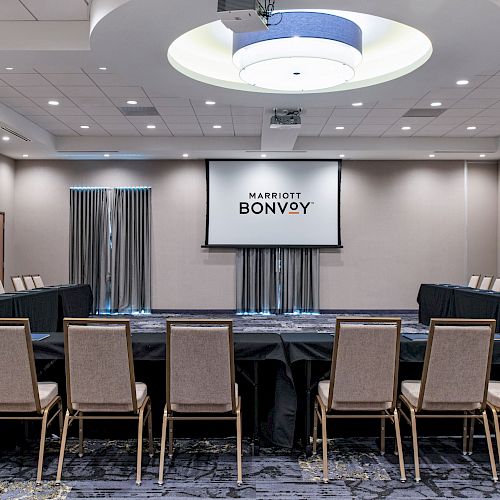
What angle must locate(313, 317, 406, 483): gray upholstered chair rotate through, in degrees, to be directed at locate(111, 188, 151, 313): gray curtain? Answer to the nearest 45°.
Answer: approximately 45° to its left

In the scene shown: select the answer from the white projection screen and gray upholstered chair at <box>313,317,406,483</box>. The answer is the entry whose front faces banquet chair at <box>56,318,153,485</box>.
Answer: the white projection screen

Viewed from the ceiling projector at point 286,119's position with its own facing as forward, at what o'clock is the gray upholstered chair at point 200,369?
The gray upholstered chair is roughly at 6 o'clock from the ceiling projector.

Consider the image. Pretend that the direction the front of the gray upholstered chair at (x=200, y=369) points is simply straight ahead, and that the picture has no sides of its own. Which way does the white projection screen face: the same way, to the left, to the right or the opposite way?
the opposite way

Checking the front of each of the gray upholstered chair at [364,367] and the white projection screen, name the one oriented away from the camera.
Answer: the gray upholstered chair

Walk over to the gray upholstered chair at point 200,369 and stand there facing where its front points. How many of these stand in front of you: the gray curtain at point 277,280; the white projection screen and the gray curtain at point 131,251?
3

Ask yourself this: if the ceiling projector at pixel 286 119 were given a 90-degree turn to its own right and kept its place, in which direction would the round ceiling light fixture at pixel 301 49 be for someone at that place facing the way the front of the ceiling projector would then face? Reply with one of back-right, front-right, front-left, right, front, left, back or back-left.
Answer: right

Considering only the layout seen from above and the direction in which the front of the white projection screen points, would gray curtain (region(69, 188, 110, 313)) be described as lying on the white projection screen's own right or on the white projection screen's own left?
on the white projection screen's own right

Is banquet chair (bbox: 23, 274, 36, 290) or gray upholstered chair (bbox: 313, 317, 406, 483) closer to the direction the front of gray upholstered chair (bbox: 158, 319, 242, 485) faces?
the banquet chair

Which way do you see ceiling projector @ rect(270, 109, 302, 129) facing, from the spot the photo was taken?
facing away from the viewer

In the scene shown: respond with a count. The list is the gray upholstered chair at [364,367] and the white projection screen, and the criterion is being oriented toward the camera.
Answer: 1

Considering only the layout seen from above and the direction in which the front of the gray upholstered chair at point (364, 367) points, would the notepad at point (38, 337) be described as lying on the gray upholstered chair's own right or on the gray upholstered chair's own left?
on the gray upholstered chair's own left

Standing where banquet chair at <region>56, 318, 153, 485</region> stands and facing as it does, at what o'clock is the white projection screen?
The white projection screen is roughly at 1 o'clock from the banquet chair.

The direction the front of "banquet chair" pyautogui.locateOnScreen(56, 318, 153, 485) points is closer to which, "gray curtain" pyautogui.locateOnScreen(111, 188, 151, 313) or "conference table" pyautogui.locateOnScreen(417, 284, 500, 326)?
the gray curtain

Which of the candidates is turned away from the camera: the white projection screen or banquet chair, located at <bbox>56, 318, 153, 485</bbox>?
the banquet chair

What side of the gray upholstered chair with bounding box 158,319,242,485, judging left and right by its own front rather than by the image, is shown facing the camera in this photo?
back

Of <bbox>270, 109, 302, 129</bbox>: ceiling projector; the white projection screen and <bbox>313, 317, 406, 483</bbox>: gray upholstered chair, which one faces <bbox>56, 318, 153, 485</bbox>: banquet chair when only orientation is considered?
the white projection screen

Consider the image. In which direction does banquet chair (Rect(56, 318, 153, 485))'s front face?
away from the camera
